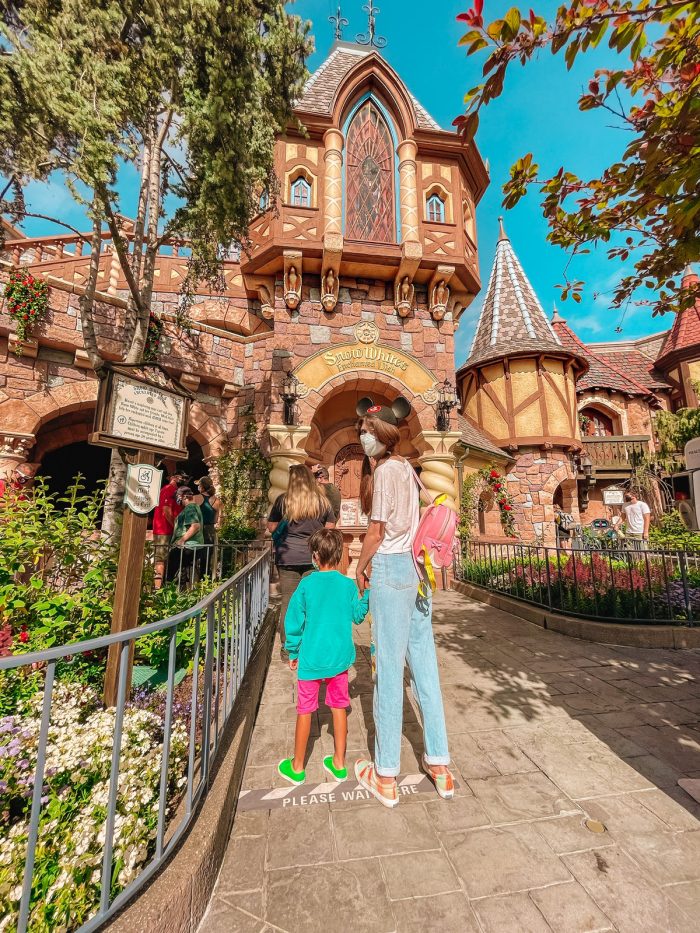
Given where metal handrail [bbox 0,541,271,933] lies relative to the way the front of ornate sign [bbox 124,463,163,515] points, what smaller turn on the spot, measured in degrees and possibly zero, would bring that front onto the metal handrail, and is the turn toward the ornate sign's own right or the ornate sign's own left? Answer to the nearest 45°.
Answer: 0° — it already faces it

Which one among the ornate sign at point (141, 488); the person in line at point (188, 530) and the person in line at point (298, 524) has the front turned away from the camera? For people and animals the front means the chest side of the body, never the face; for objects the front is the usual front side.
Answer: the person in line at point (298, 524)

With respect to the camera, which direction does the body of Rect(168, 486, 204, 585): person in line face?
to the viewer's left

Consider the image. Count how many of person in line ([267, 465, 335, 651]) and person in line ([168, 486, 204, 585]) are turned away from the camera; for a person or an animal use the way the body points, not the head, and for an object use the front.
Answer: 1

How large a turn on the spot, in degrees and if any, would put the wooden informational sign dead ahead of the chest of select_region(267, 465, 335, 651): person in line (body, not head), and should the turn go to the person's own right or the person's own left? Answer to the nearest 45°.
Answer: approximately 135° to the person's own left

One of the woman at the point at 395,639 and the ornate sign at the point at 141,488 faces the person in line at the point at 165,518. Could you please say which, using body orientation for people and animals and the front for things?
the woman

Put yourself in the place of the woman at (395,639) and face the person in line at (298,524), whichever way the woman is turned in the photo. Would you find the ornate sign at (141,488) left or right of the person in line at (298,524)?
left

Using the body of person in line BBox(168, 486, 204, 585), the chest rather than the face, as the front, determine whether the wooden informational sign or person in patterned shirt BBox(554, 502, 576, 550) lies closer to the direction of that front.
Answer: the wooden informational sign

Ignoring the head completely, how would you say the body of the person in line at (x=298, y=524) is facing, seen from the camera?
away from the camera

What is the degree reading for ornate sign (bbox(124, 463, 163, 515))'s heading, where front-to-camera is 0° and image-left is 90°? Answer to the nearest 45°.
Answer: approximately 0°

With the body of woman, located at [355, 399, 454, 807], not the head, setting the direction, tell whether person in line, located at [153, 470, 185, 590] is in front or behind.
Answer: in front

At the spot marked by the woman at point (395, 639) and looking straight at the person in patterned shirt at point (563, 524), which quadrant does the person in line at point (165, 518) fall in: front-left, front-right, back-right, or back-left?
front-left

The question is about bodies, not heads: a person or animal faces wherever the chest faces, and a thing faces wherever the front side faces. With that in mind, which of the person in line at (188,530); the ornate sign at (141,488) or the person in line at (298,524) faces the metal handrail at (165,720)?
the ornate sign

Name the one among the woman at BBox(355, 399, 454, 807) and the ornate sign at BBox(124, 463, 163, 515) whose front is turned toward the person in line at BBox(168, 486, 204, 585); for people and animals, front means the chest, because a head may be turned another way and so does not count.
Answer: the woman

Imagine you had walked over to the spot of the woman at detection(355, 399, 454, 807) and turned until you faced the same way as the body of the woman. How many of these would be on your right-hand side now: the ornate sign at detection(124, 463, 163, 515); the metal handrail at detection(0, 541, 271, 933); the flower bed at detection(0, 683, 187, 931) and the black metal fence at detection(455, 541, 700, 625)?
1

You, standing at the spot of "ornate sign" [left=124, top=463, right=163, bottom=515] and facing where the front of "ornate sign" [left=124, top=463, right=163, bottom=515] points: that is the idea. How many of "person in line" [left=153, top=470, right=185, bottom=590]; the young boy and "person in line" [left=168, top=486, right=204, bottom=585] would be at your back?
2
